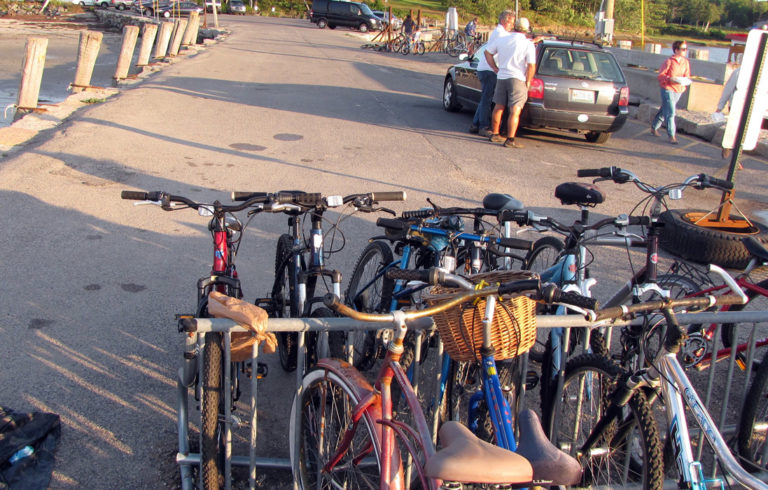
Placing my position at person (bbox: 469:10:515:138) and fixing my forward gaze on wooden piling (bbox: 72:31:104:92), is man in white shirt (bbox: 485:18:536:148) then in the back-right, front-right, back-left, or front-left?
back-left

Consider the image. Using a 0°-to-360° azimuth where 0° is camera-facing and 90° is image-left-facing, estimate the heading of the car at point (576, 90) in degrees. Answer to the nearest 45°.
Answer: approximately 135°

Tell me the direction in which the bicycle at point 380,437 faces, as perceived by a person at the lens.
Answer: facing away from the viewer and to the left of the viewer

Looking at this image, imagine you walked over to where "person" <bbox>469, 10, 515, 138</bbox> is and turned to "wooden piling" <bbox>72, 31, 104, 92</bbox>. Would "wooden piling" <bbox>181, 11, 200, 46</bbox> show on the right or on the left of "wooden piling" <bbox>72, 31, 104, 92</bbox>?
right

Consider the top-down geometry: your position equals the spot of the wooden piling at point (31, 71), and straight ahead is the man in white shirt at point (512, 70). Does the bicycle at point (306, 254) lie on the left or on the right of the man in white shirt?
right

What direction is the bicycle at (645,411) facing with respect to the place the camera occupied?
facing away from the viewer and to the left of the viewer

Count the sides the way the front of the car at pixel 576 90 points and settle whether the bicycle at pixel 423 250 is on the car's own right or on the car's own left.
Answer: on the car's own left
